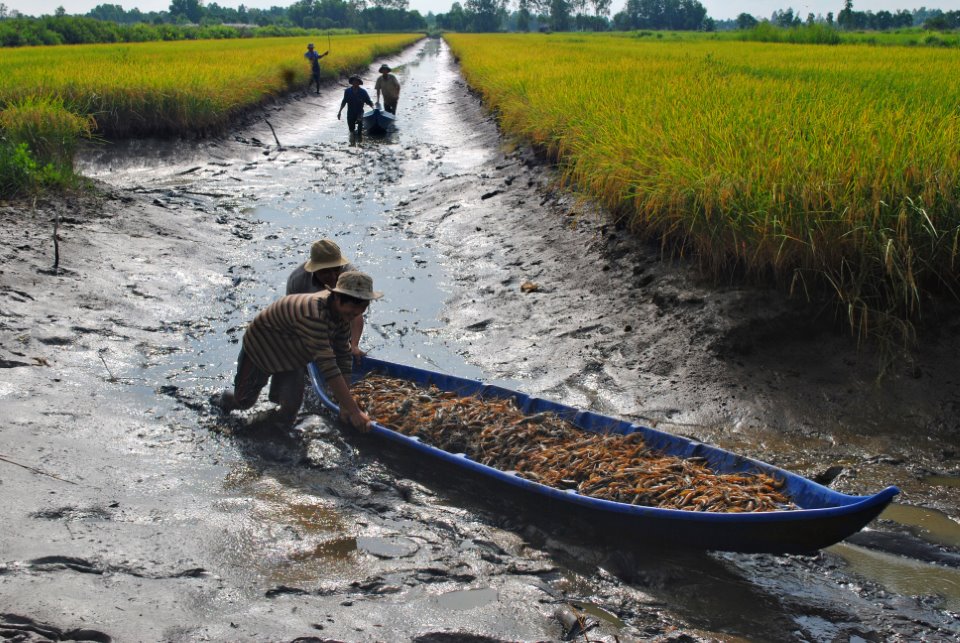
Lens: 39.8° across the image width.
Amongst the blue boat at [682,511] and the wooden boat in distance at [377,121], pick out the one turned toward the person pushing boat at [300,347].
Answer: the wooden boat in distance

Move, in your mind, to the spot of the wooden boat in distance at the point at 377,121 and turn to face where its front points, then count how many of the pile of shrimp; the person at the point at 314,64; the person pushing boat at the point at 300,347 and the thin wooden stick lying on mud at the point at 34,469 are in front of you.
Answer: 3

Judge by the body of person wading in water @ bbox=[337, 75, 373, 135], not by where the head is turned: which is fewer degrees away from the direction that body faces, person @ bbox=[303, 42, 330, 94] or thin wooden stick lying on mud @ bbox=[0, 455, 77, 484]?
the thin wooden stick lying on mud

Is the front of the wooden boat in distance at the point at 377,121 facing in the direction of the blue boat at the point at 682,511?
yes

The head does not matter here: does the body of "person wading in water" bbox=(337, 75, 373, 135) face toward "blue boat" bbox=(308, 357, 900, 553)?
yes

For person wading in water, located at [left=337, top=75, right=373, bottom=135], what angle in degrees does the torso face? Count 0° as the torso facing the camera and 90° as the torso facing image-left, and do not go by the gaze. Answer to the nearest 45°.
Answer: approximately 0°

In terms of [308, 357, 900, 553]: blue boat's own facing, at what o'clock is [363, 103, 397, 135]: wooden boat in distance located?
The wooden boat in distance is roughly at 7 o'clock from the blue boat.

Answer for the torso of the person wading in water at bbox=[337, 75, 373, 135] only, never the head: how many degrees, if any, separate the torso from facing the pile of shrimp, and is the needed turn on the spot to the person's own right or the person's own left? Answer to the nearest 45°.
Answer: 0° — they already face it
